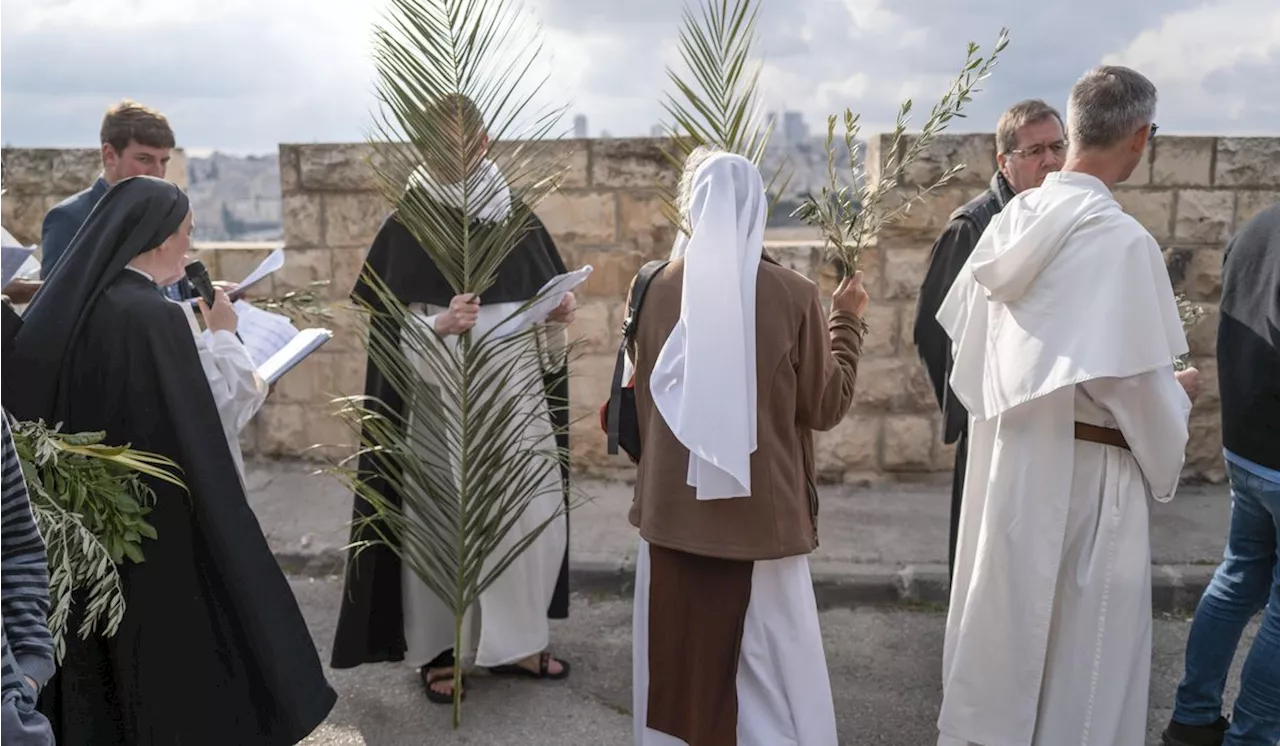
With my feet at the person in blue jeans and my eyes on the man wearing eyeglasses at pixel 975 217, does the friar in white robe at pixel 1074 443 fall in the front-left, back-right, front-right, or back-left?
front-left

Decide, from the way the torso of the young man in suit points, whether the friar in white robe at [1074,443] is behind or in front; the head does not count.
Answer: in front

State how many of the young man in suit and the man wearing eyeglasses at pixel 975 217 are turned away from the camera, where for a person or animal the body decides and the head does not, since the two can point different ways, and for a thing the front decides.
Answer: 0

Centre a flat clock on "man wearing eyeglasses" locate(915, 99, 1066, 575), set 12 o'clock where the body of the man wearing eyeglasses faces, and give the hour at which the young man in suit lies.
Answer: The young man in suit is roughly at 4 o'clock from the man wearing eyeglasses.

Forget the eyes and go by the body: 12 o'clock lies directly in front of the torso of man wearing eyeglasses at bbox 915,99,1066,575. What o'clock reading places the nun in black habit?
The nun in black habit is roughly at 3 o'clock from the man wearing eyeglasses.

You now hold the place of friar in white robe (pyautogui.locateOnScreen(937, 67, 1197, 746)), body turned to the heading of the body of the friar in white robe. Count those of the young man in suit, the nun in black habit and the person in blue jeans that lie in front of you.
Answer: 1

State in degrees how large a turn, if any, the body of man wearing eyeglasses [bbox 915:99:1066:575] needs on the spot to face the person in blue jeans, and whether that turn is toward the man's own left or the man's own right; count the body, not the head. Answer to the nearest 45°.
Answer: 0° — they already face them

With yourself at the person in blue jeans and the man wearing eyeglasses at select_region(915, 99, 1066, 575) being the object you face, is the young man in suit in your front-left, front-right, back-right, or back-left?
front-left

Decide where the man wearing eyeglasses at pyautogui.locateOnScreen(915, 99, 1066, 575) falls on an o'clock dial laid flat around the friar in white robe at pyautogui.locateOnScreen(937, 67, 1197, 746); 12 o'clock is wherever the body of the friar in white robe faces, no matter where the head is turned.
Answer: The man wearing eyeglasses is roughly at 10 o'clock from the friar in white robe.

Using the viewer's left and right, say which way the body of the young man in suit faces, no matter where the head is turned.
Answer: facing the viewer and to the right of the viewer

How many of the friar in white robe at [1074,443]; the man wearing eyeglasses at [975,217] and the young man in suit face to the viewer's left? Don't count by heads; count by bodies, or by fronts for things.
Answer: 0

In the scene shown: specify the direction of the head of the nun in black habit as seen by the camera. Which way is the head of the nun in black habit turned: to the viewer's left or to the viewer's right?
to the viewer's right

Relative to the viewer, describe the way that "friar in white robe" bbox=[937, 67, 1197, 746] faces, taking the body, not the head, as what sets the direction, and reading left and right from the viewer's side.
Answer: facing away from the viewer and to the right of the viewer
